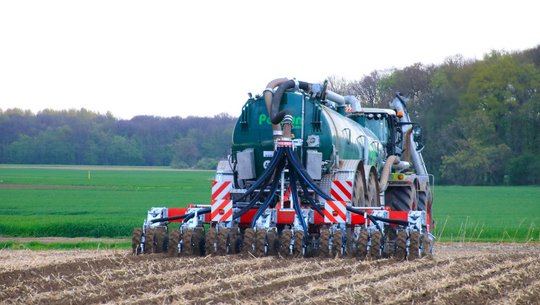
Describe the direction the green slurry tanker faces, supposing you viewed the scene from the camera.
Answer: facing away from the viewer and to the right of the viewer
